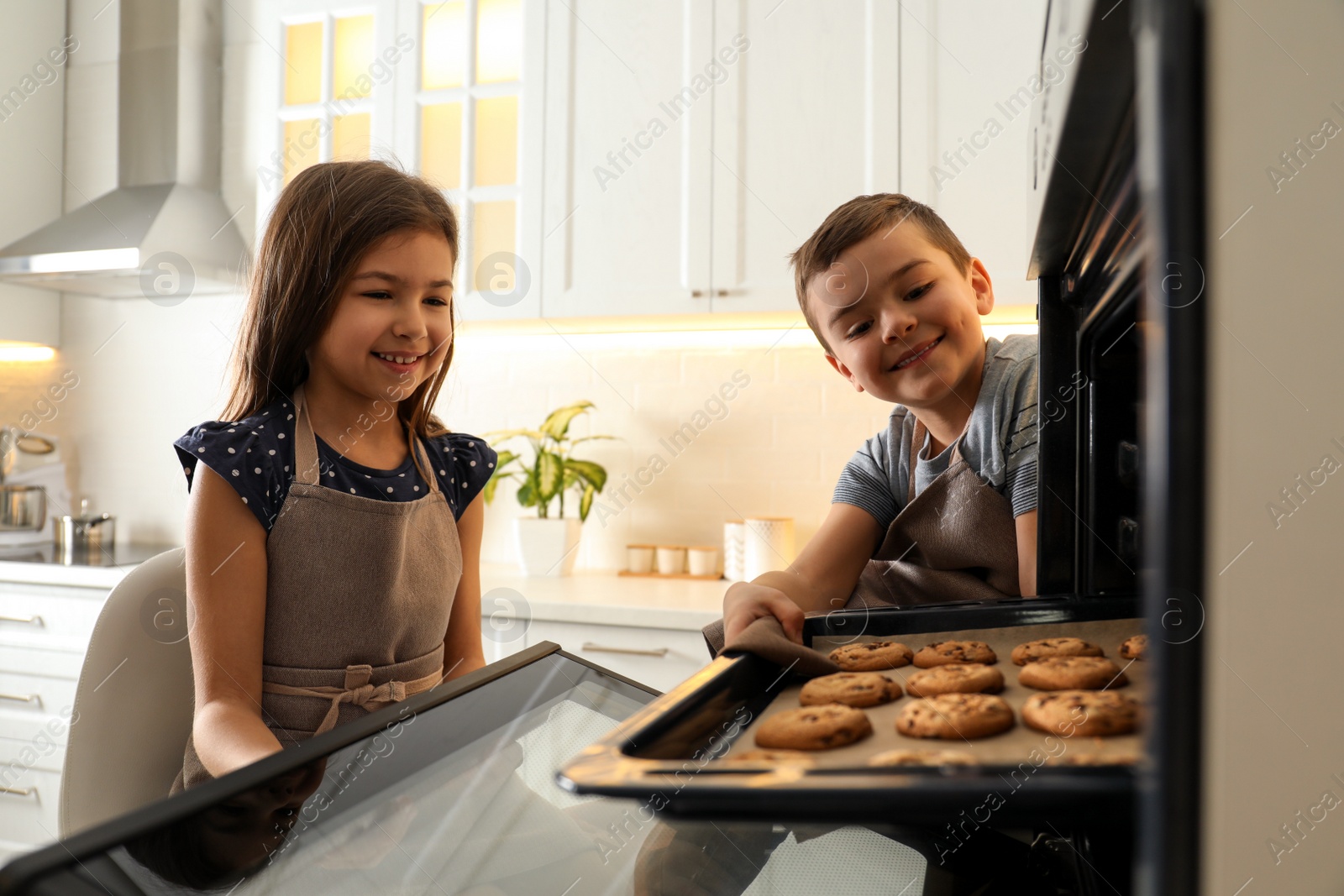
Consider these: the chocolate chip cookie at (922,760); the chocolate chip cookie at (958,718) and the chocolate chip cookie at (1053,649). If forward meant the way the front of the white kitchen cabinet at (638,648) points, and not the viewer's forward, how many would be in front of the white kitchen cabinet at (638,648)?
3

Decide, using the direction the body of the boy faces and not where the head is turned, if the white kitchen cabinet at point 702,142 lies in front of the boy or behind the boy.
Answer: behind

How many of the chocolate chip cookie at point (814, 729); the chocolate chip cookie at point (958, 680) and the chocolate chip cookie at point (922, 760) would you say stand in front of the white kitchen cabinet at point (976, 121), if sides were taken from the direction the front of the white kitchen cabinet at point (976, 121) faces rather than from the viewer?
3

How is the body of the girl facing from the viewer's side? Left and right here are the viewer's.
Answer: facing the viewer and to the right of the viewer

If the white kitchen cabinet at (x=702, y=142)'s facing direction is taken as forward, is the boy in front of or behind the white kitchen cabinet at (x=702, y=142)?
in front

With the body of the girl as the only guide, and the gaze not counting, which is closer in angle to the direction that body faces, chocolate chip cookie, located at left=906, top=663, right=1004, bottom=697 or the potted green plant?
the chocolate chip cookie

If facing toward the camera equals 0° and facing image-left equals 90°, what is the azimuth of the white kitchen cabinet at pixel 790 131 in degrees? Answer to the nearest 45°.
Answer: approximately 0°
